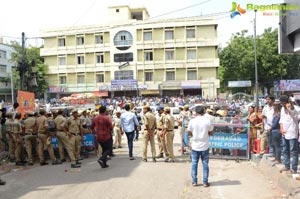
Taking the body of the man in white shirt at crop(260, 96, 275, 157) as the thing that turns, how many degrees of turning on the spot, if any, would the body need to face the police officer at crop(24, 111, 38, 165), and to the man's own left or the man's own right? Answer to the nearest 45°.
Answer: approximately 45° to the man's own right

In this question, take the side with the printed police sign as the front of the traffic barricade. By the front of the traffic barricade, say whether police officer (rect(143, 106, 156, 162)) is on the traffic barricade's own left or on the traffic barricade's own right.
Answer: on the traffic barricade's own right

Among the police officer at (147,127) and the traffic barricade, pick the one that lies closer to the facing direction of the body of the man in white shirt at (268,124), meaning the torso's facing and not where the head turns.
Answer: the police officer

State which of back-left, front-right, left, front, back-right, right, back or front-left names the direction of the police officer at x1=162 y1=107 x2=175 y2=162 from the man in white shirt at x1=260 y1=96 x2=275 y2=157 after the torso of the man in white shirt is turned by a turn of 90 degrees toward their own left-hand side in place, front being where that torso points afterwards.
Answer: back-right

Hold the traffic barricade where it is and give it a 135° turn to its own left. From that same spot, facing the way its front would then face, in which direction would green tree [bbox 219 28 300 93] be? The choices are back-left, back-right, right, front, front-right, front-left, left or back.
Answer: front-left

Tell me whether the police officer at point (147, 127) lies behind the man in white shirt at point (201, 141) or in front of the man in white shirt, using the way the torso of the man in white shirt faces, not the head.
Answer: in front

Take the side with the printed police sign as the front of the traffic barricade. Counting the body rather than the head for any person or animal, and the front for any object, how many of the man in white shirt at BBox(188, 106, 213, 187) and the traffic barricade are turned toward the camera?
1

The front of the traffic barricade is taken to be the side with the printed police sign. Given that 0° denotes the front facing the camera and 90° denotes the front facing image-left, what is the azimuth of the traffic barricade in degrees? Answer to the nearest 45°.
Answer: approximately 0°

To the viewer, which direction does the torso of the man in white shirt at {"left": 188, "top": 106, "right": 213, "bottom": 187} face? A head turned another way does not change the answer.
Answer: away from the camera

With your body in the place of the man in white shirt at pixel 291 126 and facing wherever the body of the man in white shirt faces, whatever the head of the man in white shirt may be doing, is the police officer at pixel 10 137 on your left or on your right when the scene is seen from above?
on your right

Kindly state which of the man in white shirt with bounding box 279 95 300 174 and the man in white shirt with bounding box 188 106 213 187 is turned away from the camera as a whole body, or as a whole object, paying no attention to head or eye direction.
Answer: the man in white shirt with bounding box 188 106 213 187

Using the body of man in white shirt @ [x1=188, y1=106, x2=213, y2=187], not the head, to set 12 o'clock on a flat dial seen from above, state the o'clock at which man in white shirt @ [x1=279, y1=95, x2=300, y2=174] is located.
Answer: man in white shirt @ [x1=279, y1=95, x2=300, y2=174] is roughly at 3 o'clock from man in white shirt @ [x1=188, y1=106, x2=213, y2=187].

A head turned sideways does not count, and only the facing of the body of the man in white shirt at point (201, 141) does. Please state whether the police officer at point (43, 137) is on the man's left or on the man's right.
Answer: on the man's left
